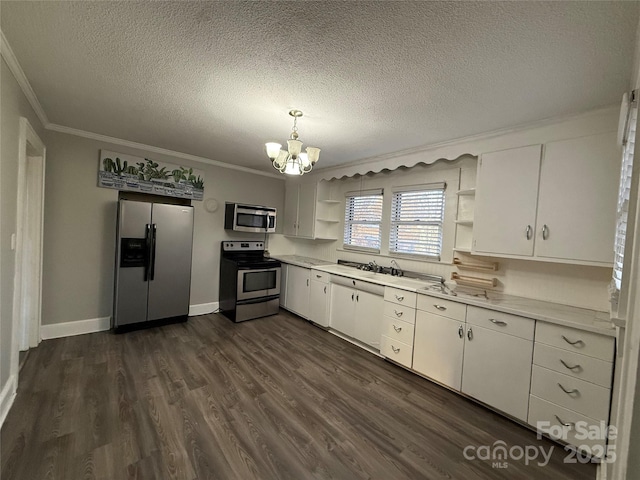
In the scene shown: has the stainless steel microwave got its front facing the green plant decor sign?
no

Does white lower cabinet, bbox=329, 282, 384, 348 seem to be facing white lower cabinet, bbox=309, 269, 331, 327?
no

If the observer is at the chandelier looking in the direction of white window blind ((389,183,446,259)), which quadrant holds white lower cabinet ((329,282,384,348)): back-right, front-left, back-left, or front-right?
front-left

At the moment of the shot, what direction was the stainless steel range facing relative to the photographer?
facing the viewer and to the right of the viewer

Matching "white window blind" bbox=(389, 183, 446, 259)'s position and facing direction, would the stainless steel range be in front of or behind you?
in front

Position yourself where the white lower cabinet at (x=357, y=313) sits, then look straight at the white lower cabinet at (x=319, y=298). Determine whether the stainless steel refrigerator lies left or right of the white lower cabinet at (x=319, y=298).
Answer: left

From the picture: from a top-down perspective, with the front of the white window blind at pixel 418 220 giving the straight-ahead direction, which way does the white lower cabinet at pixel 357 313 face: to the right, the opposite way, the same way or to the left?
the same way

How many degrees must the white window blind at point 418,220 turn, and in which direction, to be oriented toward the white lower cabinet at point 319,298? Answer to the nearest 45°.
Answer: approximately 45° to its right

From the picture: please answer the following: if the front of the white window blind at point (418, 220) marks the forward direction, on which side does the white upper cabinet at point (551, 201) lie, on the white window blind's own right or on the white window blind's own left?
on the white window blind's own left

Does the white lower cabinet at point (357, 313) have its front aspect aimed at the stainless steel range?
no

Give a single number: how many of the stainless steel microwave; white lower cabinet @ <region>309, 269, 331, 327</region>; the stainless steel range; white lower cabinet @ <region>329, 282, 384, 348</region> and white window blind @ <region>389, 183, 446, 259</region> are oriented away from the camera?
0

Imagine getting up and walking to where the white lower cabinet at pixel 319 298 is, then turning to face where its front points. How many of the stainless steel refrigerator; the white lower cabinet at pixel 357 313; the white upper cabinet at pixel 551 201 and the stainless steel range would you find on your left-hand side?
2
